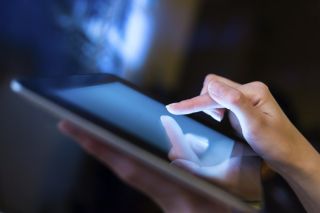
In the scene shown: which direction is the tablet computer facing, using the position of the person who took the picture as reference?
facing the viewer and to the right of the viewer
